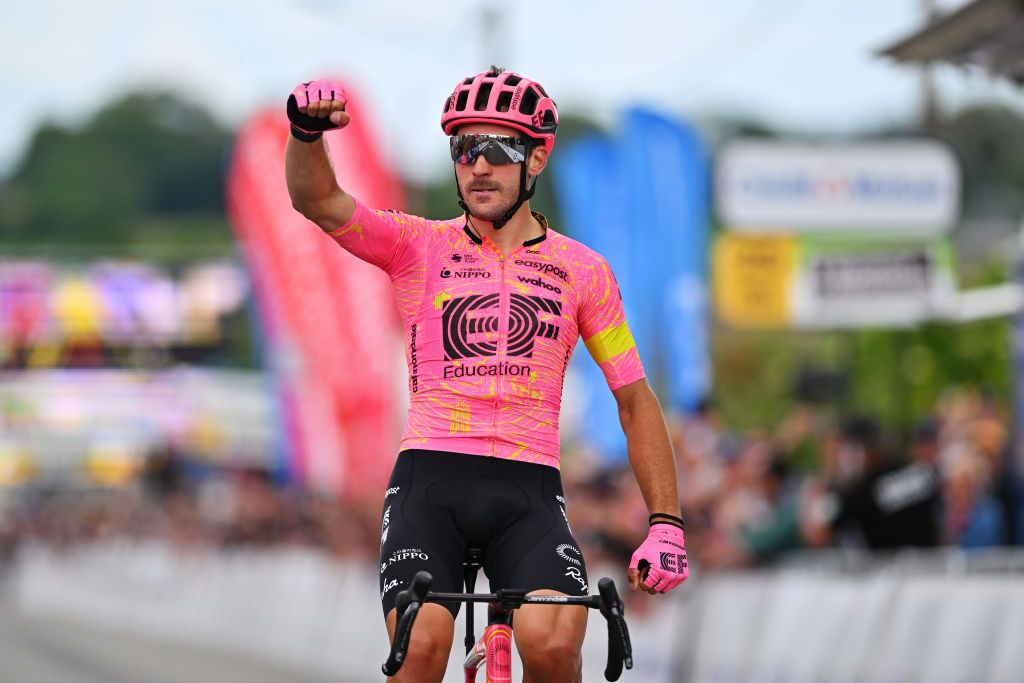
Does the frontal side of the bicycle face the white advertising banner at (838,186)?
no

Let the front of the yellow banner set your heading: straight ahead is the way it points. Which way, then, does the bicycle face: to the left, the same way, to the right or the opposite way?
the same way

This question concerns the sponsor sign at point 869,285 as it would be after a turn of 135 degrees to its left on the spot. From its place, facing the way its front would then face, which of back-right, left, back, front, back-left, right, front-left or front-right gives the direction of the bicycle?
back-right

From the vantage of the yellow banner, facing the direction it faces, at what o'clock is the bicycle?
The bicycle is roughly at 12 o'clock from the yellow banner.

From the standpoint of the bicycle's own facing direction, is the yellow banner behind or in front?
behind

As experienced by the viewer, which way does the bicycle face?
facing the viewer

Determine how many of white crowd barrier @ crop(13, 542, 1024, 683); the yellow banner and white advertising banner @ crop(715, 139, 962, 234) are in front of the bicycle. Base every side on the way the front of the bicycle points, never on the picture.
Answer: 0

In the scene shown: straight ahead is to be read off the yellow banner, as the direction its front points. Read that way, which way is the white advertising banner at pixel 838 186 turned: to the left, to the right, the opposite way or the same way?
the same way

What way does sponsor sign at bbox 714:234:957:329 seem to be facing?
toward the camera

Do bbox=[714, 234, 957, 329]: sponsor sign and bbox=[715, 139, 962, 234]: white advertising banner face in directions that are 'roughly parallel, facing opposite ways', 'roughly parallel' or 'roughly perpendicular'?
roughly parallel

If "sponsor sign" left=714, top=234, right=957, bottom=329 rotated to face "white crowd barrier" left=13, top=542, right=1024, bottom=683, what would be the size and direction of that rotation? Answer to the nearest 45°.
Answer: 0° — it already faces it

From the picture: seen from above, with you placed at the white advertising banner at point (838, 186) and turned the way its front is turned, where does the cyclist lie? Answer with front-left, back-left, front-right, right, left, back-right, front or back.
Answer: front

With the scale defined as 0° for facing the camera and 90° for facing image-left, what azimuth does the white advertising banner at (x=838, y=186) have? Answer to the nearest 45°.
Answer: approximately 0°
